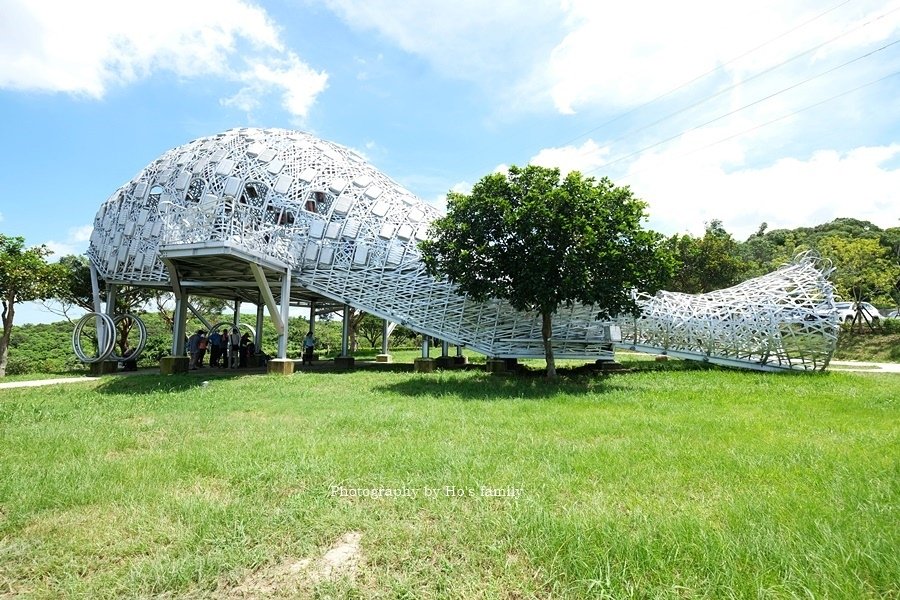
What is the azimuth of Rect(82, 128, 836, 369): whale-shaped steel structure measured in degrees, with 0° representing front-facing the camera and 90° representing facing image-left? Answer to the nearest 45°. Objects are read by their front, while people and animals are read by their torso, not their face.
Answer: approximately 90°

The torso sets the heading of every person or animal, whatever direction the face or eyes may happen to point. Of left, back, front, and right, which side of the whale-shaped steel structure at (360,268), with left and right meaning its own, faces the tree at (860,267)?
back

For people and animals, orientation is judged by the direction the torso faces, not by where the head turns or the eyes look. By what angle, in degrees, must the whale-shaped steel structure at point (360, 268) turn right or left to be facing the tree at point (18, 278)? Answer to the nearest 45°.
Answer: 0° — it already faces it

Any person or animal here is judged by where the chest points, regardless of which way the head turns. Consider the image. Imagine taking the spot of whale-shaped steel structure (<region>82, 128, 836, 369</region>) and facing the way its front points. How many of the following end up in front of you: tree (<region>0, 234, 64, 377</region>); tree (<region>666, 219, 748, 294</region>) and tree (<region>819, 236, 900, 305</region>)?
1

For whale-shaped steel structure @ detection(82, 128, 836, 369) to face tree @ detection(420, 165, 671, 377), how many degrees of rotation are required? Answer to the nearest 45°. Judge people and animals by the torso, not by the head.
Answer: approximately 135° to its left

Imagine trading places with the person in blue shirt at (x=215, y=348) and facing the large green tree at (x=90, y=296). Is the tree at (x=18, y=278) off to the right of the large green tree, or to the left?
left

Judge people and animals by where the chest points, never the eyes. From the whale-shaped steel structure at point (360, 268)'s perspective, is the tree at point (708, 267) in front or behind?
behind
